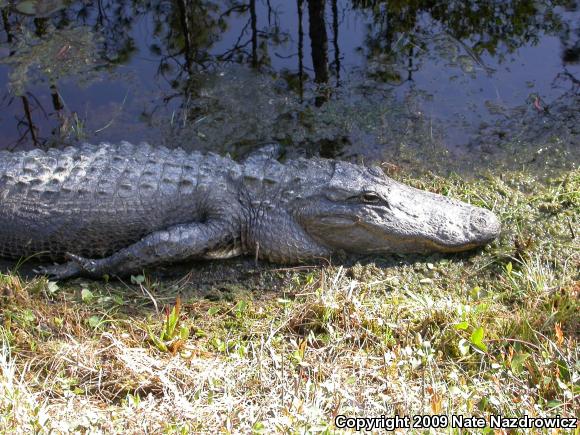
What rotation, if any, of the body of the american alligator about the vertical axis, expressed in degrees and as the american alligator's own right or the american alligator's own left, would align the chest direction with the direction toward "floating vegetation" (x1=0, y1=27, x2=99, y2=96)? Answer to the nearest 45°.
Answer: approximately 135° to the american alligator's own left

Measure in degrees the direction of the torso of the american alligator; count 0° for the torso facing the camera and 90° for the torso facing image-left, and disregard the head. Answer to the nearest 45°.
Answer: approximately 270°

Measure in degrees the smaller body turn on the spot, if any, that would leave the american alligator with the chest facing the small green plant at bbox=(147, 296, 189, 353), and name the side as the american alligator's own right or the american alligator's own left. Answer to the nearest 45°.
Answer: approximately 90° to the american alligator's own right

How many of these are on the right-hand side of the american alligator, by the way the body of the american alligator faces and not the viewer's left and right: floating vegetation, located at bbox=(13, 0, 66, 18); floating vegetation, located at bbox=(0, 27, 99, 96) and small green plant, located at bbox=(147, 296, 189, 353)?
1

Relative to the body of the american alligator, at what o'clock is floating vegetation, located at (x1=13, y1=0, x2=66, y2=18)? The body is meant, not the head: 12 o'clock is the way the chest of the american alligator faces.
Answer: The floating vegetation is roughly at 8 o'clock from the american alligator.

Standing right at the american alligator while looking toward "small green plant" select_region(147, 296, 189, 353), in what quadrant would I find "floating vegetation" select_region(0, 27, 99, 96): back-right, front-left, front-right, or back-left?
back-right
